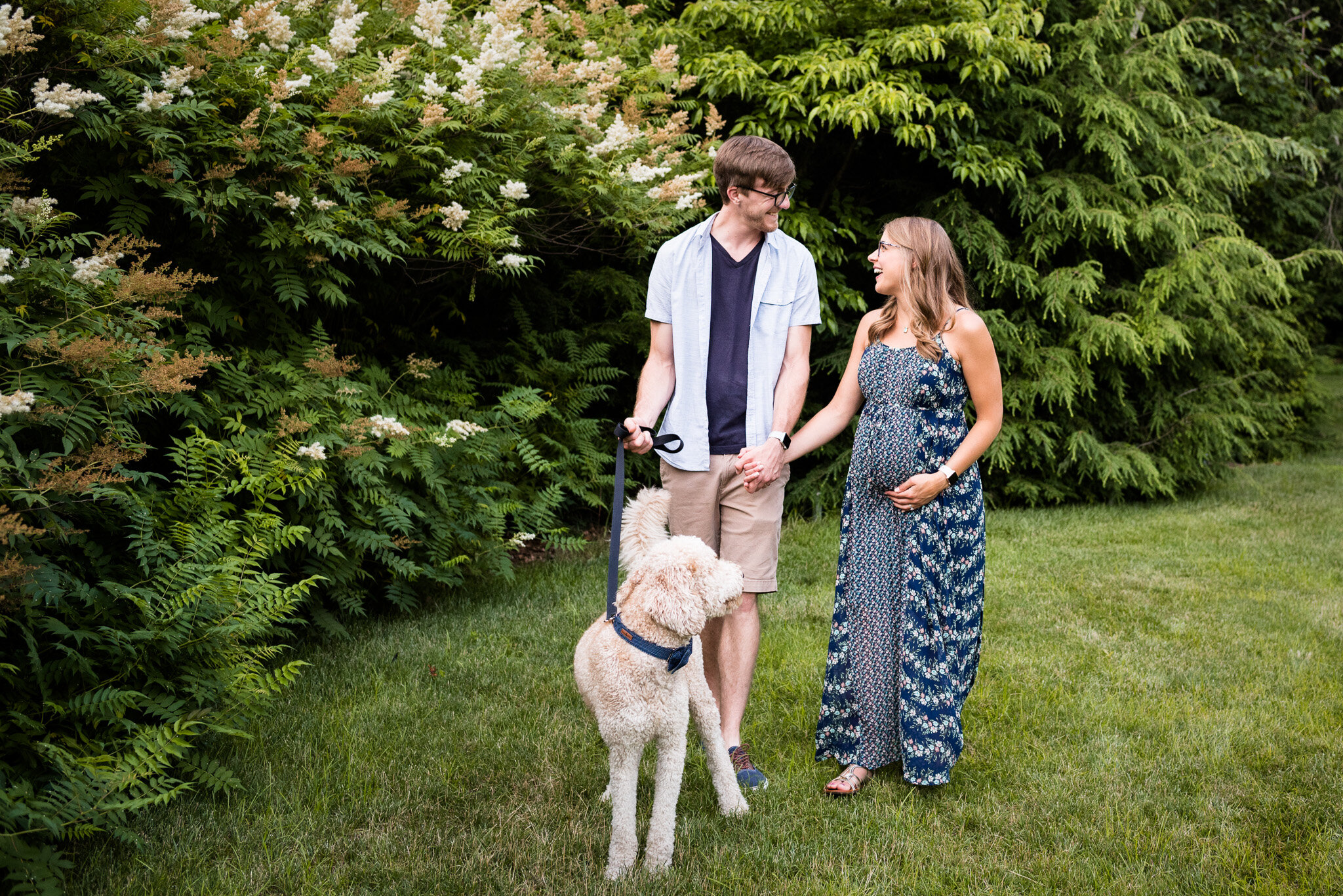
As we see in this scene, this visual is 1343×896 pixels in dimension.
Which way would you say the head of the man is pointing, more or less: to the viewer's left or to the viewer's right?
to the viewer's right

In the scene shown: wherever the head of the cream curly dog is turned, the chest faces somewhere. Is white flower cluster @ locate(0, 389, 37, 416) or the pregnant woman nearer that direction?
the white flower cluster

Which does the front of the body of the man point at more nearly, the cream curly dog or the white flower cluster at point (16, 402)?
the cream curly dog

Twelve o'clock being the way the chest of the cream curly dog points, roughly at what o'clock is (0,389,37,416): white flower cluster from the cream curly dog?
The white flower cluster is roughly at 3 o'clock from the cream curly dog.

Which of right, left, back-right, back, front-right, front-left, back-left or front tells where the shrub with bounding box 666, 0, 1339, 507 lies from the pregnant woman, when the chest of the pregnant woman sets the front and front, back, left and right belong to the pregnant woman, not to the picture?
back-right

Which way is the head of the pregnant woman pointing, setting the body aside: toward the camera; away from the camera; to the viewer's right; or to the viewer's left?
to the viewer's left

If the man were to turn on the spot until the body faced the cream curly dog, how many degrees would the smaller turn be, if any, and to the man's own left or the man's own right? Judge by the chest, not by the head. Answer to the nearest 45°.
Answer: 0° — they already face it

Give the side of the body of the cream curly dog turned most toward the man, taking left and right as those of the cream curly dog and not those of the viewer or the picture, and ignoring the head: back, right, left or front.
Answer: back
